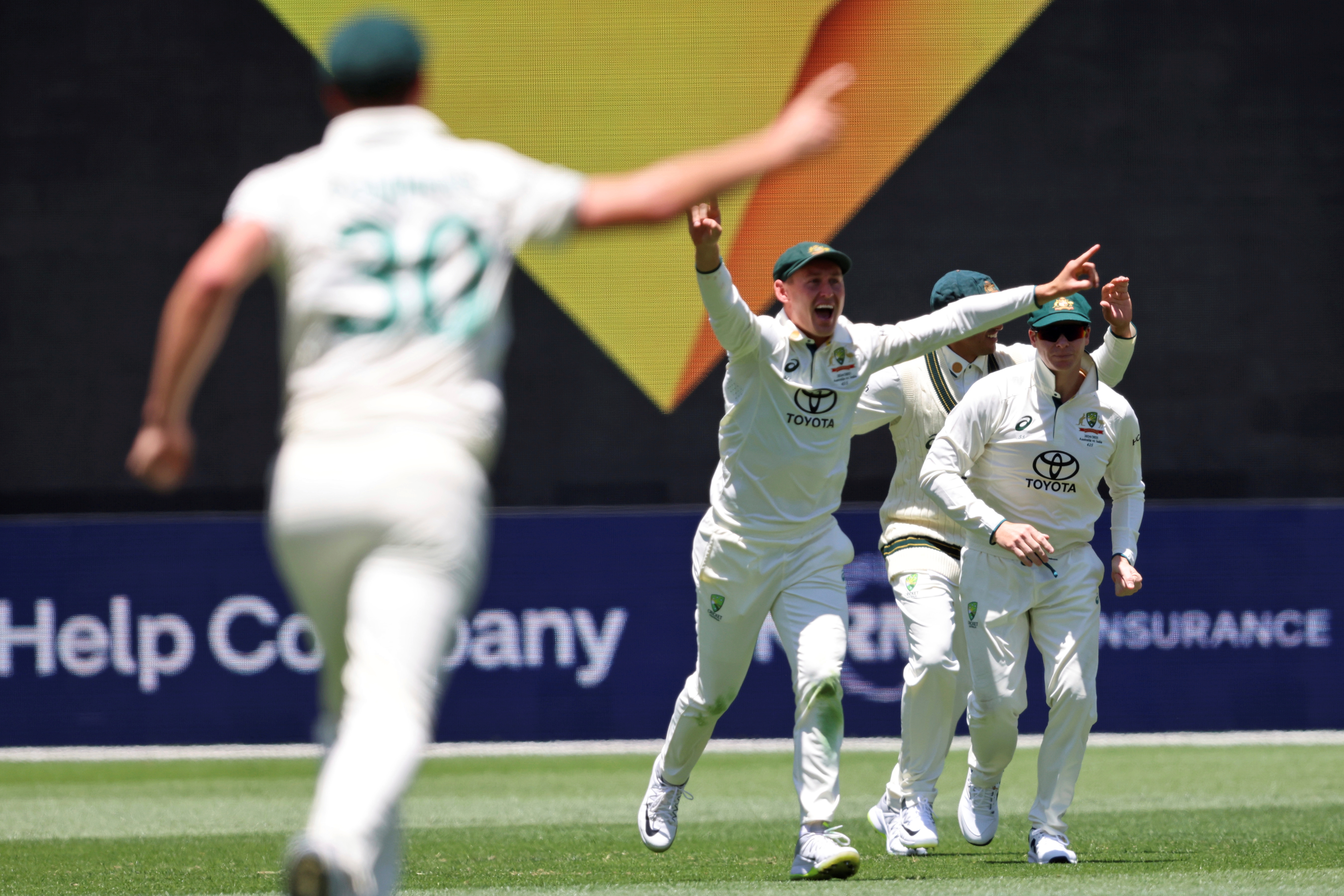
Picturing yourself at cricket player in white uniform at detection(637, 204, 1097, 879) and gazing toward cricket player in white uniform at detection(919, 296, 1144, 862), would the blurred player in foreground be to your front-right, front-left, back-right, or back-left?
back-right

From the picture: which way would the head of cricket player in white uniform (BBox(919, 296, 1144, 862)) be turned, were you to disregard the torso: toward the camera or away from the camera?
toward the camera

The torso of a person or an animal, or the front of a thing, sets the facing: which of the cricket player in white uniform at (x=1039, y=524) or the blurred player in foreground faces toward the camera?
the cricket player in white uniform

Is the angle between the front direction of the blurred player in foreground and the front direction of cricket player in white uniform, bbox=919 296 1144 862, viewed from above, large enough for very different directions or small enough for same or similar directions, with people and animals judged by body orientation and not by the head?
very different directions

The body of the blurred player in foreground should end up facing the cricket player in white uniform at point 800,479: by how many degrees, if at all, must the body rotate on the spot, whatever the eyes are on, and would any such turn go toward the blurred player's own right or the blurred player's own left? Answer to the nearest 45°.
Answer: approximately 45° to the blurred player's own right

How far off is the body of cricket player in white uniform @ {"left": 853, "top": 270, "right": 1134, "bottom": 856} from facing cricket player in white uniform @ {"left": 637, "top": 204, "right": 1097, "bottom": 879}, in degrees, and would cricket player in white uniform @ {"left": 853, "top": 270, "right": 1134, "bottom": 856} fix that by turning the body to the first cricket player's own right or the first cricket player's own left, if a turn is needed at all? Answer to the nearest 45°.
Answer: approximately 45° to the first cricket player's own right

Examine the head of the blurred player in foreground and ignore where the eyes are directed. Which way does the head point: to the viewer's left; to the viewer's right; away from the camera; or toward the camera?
away from the camera

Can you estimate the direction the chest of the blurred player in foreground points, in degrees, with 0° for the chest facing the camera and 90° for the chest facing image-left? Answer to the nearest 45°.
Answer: approximately 180°

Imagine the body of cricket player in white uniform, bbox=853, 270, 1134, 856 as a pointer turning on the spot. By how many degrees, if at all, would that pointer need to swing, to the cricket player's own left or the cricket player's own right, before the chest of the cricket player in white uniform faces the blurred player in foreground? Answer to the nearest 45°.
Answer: approximately 45° to the cricket player's own right

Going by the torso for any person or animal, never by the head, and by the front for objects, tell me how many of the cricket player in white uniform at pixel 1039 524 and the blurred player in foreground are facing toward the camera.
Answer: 1

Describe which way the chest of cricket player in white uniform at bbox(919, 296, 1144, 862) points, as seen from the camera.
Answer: toward the camera

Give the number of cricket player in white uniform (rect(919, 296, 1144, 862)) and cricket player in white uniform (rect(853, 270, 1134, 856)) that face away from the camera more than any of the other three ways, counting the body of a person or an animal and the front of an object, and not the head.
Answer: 0
